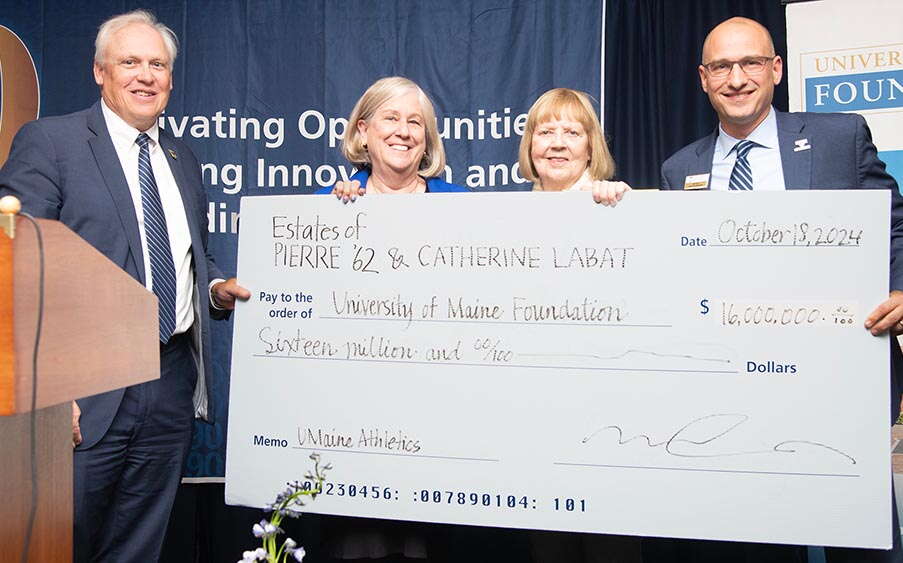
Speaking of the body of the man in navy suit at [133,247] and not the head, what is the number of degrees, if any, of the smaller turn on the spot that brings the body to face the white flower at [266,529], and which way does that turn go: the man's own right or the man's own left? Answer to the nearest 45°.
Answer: approximately 45° to the man's own right

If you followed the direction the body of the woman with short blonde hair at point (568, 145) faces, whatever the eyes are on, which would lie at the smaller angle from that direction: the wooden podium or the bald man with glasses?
the wooden podium

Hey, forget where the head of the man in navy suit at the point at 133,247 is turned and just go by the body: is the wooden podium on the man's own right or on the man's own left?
on the man's own right

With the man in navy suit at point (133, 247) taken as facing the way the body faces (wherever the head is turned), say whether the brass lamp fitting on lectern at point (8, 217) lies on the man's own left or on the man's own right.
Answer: on the man's own right

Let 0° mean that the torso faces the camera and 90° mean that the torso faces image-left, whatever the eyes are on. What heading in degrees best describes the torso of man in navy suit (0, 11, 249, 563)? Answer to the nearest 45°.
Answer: approximately 315°

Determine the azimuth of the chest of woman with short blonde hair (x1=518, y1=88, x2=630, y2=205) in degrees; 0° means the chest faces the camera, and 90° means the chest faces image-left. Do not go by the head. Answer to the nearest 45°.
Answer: approximately 0°

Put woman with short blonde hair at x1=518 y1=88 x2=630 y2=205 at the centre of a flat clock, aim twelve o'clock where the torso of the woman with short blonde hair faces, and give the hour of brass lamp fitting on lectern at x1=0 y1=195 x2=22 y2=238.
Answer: The brass lamp fitting on lectern is roughly at 1 o'clock from the woman with short blonde hair.

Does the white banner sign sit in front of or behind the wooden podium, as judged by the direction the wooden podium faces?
behind

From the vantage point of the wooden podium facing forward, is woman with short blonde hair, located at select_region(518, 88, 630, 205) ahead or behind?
behind

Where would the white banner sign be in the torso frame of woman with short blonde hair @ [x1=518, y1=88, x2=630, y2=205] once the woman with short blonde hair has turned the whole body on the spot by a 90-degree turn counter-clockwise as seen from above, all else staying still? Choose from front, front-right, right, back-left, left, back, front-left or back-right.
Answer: front-left
